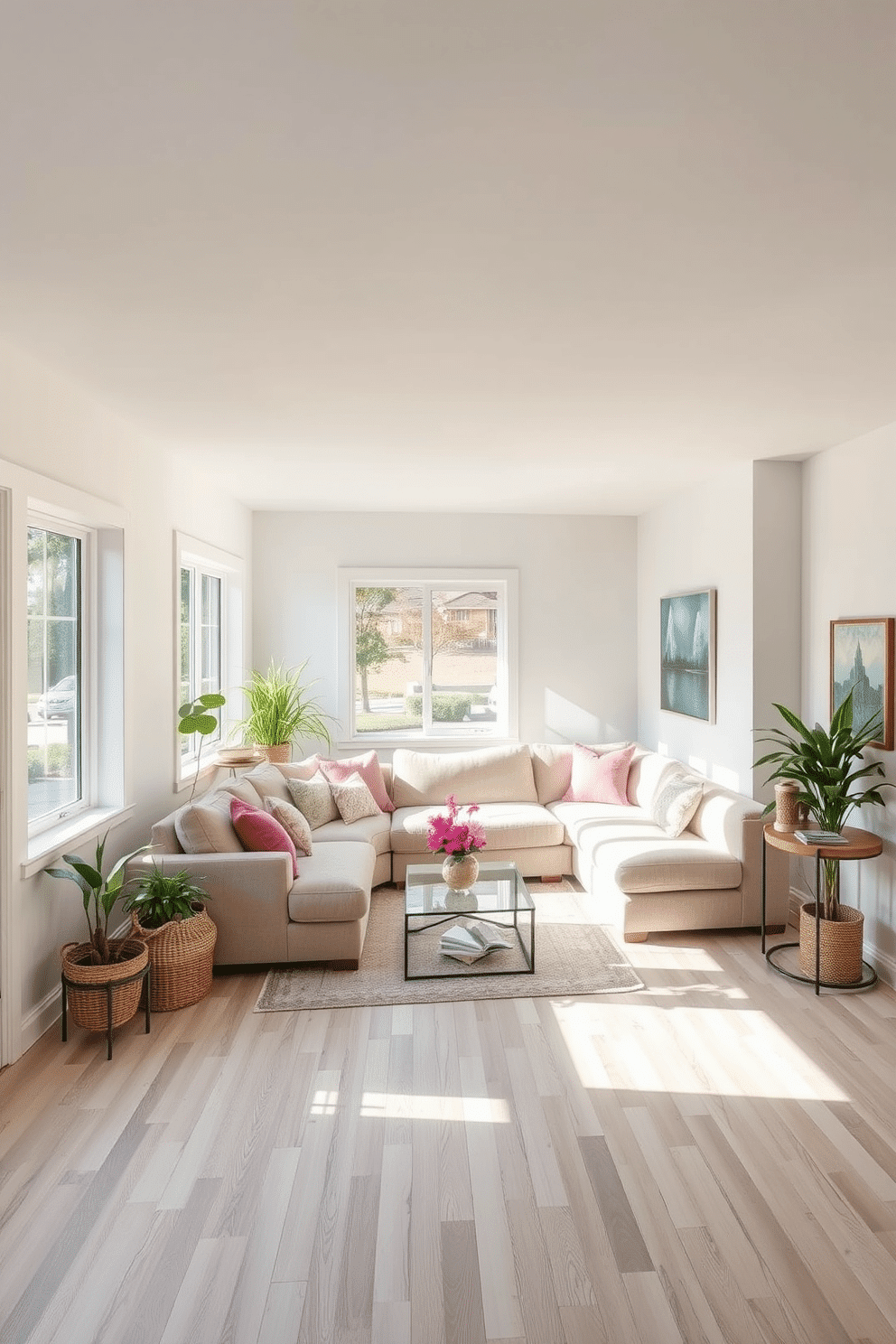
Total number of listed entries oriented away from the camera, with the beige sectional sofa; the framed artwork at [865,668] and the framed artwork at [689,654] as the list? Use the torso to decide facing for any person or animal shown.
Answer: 0

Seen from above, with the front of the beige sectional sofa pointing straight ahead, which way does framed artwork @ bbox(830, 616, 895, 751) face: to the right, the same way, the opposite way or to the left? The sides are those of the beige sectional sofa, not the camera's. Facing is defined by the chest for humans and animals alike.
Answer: to the right

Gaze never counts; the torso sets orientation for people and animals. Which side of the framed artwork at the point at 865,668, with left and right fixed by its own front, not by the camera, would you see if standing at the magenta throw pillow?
front

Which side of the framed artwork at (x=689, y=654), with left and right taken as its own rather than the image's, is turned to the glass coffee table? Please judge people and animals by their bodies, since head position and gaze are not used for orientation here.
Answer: front

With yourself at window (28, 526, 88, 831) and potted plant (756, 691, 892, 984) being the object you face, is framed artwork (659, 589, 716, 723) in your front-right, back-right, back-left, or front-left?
front-left

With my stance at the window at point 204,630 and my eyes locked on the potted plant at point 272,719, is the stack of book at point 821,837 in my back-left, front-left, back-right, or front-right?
front-right

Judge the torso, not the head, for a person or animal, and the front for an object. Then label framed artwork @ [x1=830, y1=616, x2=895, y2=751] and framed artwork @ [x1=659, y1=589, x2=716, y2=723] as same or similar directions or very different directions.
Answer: same or similar directions

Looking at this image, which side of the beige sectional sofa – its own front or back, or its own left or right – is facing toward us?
front

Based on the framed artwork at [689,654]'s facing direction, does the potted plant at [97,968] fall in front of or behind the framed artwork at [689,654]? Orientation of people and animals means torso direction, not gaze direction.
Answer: in front

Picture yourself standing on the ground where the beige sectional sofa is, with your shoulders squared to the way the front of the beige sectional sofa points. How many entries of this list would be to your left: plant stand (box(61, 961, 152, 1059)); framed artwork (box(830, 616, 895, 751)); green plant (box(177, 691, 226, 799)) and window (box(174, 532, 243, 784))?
1

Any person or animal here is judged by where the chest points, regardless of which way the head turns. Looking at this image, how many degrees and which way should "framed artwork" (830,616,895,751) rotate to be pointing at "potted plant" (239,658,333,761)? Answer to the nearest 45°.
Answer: approximately 45° to its right

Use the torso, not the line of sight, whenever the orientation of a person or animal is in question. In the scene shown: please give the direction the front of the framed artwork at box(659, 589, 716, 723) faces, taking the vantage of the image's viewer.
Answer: facing the viewer and to the left of the viewer

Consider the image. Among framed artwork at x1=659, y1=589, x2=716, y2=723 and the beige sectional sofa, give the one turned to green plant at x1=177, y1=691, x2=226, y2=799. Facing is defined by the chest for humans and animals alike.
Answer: the framed artwork

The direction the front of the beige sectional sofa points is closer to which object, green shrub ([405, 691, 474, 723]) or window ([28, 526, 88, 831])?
the window

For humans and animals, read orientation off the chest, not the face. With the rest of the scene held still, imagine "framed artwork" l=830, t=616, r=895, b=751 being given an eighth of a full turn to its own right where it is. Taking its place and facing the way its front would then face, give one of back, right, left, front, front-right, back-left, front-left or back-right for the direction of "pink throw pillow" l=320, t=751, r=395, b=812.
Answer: front
